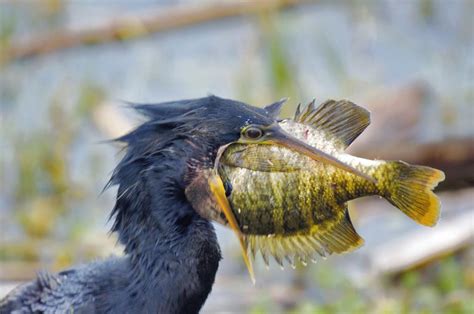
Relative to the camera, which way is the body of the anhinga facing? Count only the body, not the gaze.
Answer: to the viewer's right
